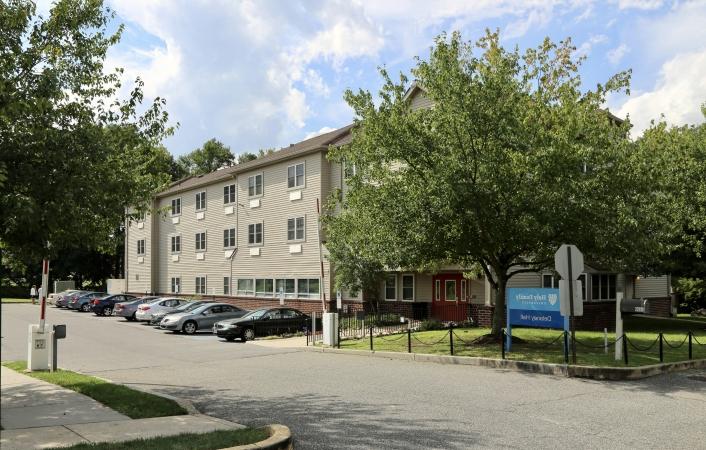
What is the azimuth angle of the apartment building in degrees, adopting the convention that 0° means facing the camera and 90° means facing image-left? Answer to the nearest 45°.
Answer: approximately 0°

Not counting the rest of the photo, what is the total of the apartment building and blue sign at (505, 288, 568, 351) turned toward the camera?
2

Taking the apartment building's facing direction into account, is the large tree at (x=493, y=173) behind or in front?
in front

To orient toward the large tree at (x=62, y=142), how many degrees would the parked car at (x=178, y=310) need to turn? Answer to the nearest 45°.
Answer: approximately 45° to its left

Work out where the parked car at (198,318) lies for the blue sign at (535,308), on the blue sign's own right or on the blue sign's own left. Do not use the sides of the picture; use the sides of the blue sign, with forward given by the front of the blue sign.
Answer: on the blue sign's own right

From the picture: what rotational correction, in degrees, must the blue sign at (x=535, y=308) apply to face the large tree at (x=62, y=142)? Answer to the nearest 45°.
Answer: approximately 45° to its right
